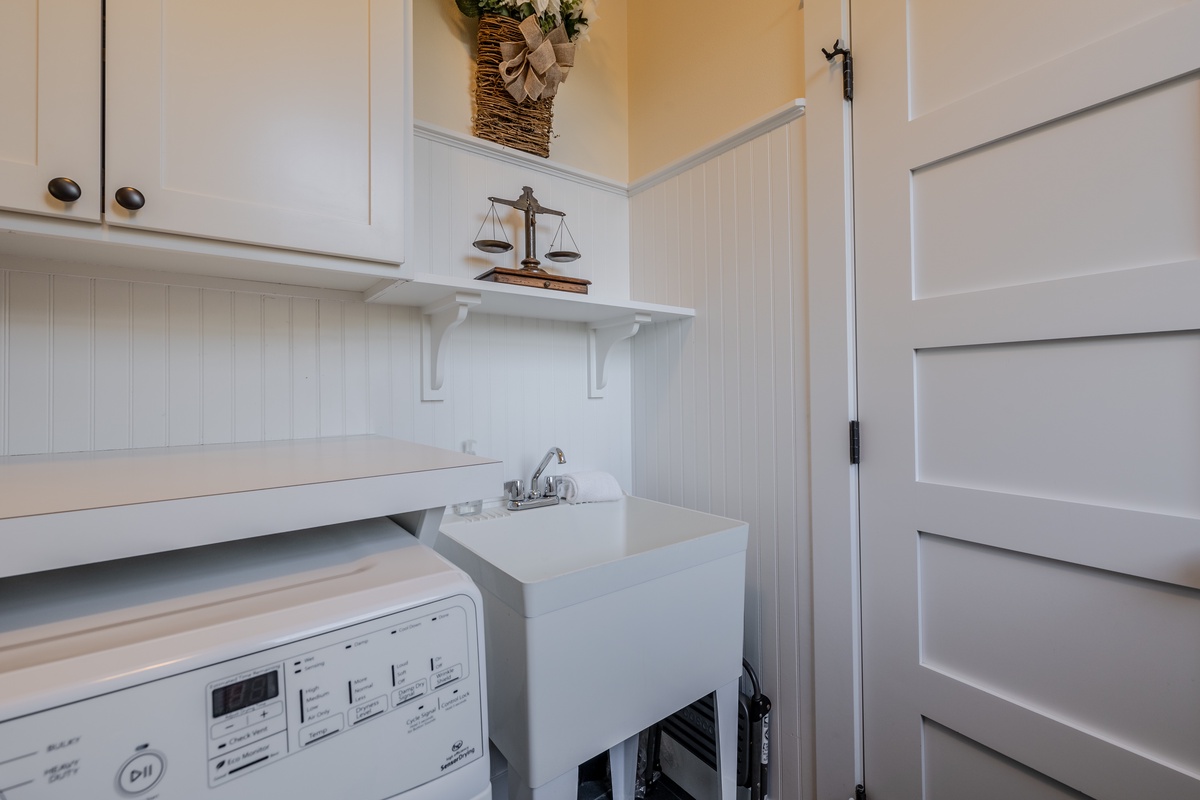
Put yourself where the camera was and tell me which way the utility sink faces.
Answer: facing the viewer and to the right of the viewer

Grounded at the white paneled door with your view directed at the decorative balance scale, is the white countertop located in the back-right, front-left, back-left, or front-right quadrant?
front-left

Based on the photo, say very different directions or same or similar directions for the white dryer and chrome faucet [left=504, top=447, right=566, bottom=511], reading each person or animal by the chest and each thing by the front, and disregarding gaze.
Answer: same or similar directions

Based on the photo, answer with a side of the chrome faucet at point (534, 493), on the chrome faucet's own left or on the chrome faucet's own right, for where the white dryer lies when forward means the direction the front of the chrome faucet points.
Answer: on the chrome faucet's own right

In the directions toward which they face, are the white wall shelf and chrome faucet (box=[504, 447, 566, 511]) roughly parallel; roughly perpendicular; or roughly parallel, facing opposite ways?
roughly parallel

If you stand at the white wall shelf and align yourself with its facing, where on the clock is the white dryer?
The white dryer is roughly at 2 o'clock from the white wall shelf.

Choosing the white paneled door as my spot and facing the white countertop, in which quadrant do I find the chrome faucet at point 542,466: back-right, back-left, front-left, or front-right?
front-right

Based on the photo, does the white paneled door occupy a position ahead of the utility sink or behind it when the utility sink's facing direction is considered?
ahead
